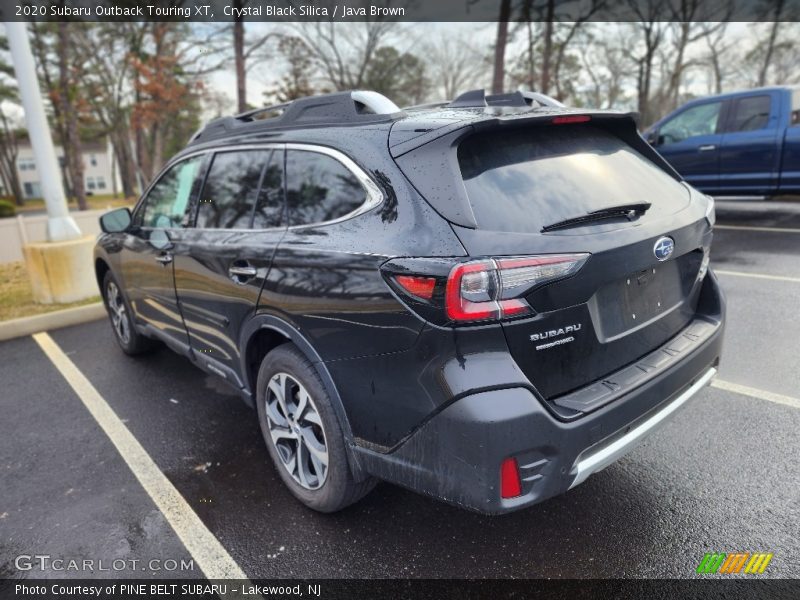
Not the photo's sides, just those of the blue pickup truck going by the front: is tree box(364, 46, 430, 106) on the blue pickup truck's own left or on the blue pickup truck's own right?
on the blue pickup truck's own right

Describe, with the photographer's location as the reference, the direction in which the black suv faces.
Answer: facing away from the viewer and to the left of the viewer

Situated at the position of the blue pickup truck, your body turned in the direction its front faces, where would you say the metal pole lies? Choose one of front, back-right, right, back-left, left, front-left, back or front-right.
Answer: front-left

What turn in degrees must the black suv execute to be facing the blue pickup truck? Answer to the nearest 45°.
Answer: approximately 90° to its right

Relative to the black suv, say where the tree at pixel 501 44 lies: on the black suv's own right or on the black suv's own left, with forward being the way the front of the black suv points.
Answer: on the black suv's own right

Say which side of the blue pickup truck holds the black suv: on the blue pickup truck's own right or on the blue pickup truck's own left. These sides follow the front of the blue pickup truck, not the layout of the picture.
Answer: on the blue pickup truck's own left

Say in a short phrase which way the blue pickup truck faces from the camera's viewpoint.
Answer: facing to the left of the viewer

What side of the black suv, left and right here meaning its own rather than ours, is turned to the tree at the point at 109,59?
front

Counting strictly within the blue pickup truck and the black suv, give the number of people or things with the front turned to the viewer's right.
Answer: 0
